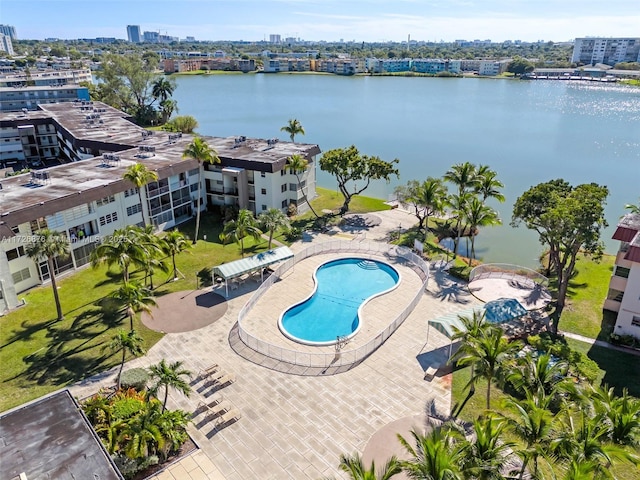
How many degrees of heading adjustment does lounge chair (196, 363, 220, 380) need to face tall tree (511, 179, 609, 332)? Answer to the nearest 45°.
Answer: approximately 45° to its right

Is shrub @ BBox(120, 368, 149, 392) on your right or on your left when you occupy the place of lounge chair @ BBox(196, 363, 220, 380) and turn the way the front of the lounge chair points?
on your left

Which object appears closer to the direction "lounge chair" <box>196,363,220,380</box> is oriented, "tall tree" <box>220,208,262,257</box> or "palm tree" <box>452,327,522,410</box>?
the tall tree

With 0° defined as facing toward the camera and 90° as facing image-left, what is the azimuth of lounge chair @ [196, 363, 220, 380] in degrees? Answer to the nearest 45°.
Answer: approximately 225°

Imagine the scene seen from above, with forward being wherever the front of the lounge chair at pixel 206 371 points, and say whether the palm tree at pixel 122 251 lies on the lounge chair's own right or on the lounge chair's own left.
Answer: on the lounge chair's own left

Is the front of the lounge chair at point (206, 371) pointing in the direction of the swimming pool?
yes

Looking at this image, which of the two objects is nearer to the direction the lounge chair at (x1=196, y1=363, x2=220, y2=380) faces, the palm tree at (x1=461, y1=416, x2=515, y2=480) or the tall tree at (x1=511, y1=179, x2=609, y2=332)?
the tall tree

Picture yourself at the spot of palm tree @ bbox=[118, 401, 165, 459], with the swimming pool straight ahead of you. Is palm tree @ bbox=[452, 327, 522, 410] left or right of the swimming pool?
right

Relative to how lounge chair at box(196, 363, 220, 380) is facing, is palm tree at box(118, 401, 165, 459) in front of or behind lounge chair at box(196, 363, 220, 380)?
behind

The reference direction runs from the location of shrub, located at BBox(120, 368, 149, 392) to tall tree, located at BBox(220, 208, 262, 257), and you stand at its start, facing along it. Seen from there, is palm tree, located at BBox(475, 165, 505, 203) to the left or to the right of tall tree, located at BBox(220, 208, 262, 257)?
right

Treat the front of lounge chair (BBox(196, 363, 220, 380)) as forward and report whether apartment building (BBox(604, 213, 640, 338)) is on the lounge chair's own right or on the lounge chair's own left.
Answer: on the lounge chair's own right

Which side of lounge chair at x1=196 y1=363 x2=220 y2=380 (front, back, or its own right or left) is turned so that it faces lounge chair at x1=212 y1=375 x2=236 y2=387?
right
